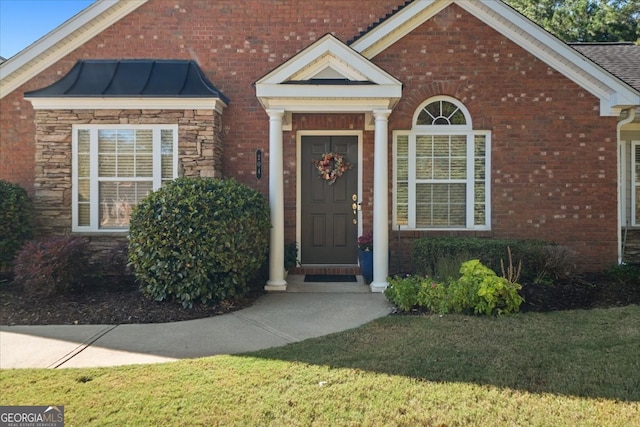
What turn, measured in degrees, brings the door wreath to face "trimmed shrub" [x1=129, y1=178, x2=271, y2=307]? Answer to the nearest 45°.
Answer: approximately 45° to its right

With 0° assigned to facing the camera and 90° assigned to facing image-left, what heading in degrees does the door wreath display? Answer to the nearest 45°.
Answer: approximately 0°

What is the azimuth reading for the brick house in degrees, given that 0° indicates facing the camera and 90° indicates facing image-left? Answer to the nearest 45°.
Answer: approximately 0°

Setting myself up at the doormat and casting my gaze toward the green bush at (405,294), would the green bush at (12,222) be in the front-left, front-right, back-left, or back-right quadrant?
back-right
